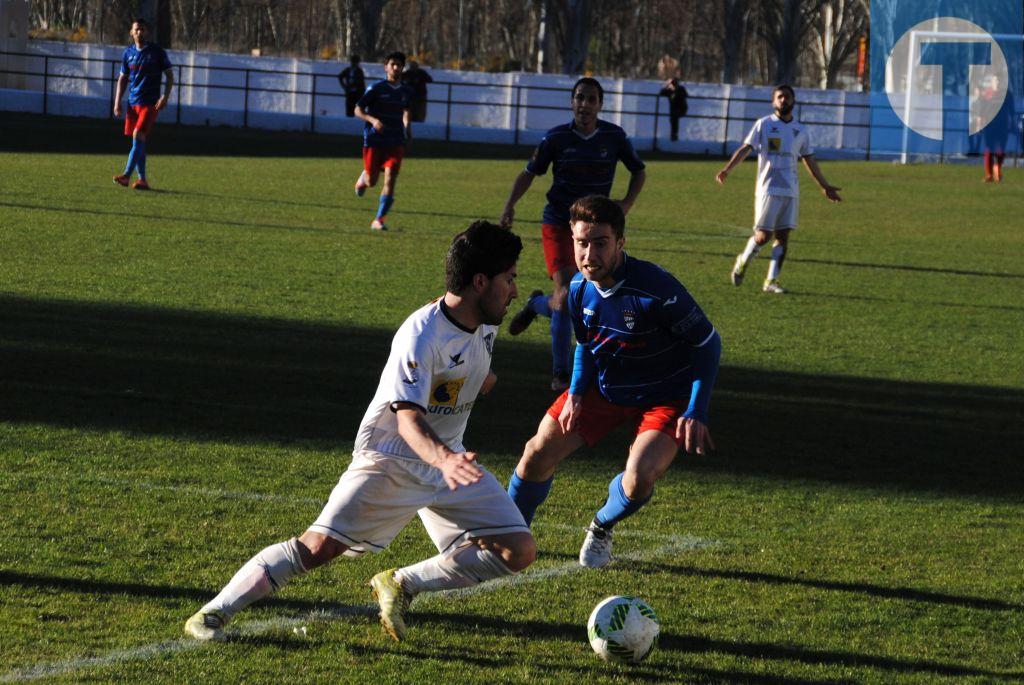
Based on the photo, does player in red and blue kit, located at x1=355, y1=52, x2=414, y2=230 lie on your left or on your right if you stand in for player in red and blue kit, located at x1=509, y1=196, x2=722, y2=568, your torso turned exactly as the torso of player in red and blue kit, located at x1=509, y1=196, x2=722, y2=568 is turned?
on your right

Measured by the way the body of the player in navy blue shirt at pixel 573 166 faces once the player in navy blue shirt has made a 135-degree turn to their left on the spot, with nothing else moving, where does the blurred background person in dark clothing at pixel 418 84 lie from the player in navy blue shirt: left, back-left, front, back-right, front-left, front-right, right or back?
front-left

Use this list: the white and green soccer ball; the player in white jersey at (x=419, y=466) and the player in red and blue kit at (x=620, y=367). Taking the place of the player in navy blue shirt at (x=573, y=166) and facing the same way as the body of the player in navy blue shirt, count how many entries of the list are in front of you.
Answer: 3

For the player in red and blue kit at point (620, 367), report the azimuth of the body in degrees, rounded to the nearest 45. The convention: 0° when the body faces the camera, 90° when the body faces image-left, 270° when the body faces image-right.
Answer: approximately 45°

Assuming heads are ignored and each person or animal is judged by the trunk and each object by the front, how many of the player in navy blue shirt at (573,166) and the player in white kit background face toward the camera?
2

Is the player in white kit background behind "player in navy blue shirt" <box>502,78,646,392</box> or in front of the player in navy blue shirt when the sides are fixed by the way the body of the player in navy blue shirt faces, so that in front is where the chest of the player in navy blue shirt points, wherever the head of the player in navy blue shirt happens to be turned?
behind

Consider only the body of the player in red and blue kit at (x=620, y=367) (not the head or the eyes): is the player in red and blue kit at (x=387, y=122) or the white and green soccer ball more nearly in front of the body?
the white and green soccer ball

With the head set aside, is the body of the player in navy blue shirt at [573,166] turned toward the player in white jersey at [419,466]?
yes

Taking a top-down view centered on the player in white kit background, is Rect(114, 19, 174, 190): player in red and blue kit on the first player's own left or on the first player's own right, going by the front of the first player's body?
on the first player's own right

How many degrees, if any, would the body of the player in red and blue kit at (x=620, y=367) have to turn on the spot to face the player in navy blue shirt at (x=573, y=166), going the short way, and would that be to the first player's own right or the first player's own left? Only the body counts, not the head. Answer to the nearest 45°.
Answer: approximately 135° to the first player's own right

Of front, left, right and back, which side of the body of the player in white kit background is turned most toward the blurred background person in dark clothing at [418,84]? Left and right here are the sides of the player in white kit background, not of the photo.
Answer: back

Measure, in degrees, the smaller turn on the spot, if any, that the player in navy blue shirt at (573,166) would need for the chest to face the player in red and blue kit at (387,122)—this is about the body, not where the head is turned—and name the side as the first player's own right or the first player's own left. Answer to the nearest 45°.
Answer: approximately 180°
